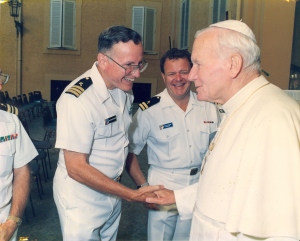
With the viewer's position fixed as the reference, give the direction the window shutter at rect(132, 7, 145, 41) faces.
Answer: facing the viewer

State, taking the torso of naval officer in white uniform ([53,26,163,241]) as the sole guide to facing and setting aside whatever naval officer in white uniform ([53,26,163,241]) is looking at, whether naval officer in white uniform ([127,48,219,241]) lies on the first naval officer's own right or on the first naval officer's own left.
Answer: on the first naval officer's own left

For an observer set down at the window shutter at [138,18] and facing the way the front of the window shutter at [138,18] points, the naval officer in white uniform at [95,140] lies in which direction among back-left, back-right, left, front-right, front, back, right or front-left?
front

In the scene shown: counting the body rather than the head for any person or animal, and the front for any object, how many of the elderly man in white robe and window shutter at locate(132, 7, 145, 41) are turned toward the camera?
1

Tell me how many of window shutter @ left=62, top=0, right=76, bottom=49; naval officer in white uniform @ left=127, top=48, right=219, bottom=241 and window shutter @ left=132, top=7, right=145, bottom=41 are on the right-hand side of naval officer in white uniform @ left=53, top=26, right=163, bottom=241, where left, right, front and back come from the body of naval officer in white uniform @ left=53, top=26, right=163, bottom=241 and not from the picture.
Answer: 0

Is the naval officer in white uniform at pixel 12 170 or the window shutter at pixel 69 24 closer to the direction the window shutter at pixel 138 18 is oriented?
the naval officer in white uniform

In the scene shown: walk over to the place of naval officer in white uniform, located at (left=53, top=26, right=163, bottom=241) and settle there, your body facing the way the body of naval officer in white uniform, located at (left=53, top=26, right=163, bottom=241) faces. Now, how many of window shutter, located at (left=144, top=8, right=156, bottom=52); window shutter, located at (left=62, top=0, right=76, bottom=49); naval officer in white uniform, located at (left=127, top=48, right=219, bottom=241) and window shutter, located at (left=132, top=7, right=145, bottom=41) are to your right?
0

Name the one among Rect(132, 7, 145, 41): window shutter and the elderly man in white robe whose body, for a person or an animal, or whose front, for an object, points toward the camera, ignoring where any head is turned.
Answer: the window shutter

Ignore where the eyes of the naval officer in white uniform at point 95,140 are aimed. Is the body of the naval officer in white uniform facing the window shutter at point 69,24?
no

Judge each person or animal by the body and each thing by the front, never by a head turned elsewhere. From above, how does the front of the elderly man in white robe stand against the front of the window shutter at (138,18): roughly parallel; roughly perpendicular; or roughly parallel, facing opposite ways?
roughly perpendicular

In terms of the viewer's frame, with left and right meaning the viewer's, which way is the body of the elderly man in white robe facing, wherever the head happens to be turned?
facing to the left of the viewer

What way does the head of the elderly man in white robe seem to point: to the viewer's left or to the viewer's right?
to the viewer's left
